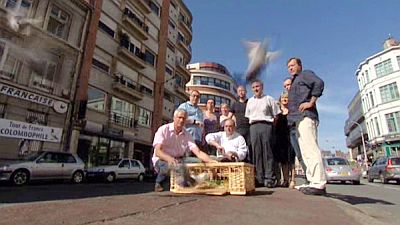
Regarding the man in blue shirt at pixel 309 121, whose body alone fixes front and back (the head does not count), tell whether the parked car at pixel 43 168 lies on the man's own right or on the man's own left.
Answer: on the man's own right

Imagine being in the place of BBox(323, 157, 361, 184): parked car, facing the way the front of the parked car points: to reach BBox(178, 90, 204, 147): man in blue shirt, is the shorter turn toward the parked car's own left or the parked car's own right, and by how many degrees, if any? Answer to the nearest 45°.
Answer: approximately 135° to the parked car's own left

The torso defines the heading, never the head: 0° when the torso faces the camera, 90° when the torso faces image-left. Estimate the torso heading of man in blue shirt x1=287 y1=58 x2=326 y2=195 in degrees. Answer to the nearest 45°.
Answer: approximately 45°

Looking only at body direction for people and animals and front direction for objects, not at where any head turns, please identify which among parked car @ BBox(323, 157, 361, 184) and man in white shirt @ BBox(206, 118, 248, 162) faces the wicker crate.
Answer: the man in white shirt

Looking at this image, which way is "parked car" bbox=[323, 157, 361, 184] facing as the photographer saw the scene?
facing away from the viewer and to the left of the viewer

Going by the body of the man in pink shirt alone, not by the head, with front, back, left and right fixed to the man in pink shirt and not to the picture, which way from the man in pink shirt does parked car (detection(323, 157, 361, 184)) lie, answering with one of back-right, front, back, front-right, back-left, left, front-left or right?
left

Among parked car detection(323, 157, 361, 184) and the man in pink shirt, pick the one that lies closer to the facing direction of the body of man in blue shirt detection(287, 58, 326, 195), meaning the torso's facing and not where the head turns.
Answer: the man in pink shirt

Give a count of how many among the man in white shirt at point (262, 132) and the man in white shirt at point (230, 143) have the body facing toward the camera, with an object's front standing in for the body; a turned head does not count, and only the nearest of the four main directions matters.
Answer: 2

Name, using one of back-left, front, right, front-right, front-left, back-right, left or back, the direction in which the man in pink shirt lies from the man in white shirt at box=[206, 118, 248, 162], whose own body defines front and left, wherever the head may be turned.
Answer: front-right

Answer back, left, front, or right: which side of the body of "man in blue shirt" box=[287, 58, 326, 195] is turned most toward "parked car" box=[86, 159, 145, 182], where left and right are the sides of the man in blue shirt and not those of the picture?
right
